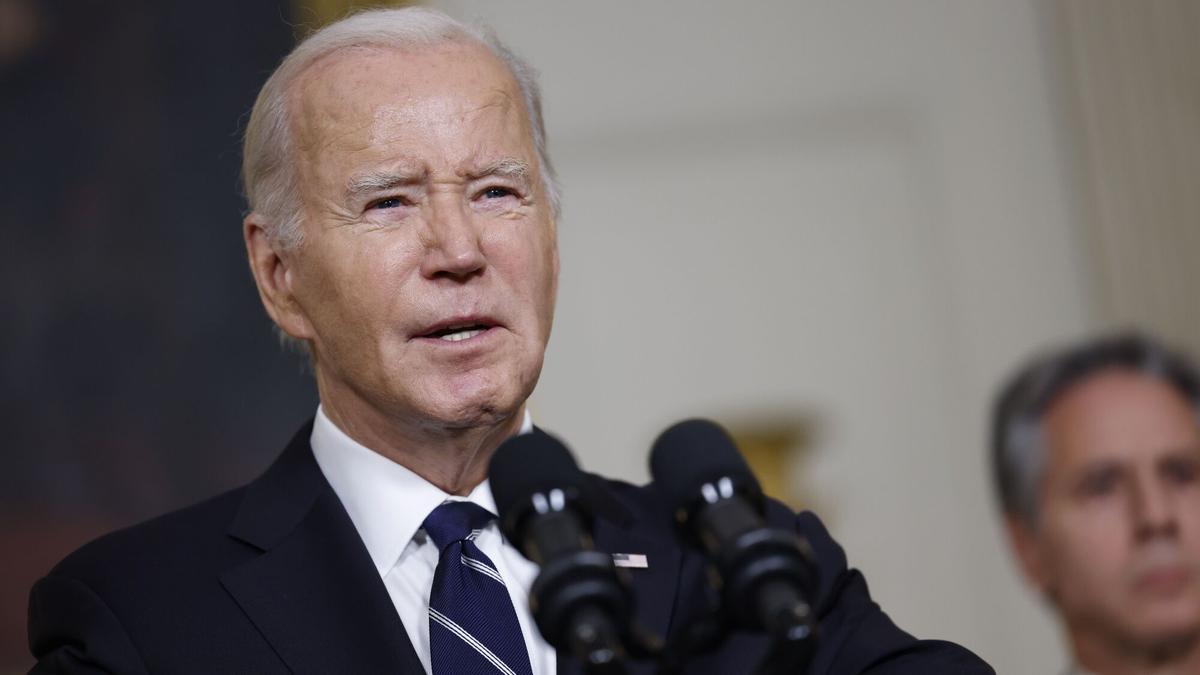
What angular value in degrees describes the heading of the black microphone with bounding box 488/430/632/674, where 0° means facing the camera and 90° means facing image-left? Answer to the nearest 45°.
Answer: approximately 135°

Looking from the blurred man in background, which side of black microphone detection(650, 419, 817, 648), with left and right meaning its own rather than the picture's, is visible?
right

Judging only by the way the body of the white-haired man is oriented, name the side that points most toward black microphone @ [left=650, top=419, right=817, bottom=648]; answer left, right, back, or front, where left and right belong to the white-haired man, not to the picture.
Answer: front

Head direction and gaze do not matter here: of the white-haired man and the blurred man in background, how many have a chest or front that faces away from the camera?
0

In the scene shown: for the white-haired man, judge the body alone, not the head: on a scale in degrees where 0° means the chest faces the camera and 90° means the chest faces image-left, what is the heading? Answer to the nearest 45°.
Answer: approximately 315°

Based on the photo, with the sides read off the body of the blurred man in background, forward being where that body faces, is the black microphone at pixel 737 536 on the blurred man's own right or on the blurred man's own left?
on the blurred man's own right

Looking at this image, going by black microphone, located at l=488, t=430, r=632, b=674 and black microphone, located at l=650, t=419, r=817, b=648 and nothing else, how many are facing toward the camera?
0

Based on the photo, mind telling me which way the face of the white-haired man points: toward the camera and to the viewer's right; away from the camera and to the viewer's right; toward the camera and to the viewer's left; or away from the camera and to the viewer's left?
toward the camera and to the viewer's right

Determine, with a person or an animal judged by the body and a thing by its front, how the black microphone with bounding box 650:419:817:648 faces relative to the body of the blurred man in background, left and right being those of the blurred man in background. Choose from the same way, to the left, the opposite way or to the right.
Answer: the opposite way

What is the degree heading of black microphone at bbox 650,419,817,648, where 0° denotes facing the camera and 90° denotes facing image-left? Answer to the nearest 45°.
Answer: approximately 135°

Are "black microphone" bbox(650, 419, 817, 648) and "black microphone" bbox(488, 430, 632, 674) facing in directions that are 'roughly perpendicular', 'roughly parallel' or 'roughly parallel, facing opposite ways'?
roughly parallel

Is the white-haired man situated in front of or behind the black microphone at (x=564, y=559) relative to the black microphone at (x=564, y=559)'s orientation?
in front
